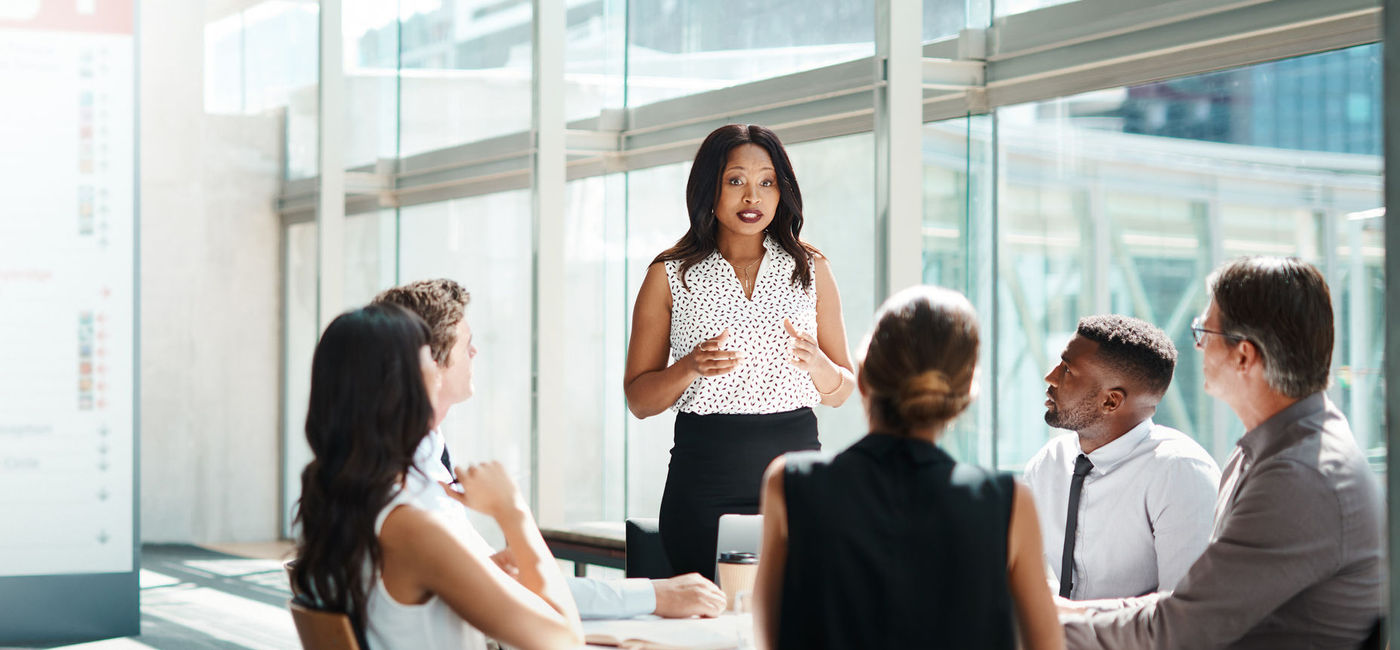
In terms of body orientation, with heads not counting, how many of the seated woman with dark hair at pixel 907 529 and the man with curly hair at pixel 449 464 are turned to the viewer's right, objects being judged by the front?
1

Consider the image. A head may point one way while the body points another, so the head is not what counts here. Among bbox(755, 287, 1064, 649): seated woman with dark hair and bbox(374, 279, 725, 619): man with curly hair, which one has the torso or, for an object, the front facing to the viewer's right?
the man with curly hair

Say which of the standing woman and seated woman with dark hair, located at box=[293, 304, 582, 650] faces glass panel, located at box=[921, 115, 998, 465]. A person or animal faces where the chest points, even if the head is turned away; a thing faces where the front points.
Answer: the seated woman with dark hair

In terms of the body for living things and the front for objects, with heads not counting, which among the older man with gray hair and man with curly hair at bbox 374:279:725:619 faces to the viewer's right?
the man with curly hair

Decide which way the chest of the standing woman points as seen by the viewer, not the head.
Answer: toward the camera

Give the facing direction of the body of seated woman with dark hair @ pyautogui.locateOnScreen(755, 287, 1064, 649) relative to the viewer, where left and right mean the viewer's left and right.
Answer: facing away from the viewer

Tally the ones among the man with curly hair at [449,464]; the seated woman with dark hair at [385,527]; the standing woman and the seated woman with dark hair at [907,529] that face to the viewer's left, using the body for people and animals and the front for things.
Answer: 0

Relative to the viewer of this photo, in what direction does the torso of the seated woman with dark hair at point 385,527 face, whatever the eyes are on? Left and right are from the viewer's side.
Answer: facing away from the viewer and to the right of the viewer

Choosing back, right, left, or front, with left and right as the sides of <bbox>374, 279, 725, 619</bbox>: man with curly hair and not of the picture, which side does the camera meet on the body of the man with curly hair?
right

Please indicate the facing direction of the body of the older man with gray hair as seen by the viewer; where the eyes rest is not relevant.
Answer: to the viewer's left

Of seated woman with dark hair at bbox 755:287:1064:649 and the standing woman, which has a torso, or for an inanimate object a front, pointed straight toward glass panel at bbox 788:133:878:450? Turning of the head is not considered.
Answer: the seated woman with dark hair

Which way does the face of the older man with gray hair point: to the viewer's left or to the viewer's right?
to the viewer's left

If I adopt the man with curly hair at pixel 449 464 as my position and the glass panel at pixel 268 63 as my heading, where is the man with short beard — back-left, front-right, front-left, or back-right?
back-right

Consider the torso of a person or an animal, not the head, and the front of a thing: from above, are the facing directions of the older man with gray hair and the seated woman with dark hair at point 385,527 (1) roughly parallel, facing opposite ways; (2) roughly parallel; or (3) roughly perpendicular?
roughly perpendicular

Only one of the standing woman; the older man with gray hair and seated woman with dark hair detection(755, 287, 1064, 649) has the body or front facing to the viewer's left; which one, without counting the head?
the older man with gray hair

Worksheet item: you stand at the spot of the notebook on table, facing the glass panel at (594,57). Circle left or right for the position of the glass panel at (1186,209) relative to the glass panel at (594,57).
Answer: right

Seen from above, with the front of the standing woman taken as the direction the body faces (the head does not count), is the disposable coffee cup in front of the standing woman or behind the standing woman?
in front

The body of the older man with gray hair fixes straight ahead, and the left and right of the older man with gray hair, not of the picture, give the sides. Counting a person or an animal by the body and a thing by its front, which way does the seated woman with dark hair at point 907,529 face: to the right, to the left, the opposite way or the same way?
to the right

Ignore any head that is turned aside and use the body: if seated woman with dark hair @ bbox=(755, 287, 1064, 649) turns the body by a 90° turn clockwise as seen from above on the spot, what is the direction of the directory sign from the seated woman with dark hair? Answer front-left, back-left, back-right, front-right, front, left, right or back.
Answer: back-left

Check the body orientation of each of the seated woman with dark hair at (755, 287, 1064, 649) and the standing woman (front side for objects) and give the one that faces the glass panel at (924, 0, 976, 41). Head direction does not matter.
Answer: the seated woman with dark hair

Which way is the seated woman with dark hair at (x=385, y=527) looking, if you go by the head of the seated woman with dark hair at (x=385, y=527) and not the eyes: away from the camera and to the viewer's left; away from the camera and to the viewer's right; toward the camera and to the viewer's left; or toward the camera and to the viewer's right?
away from the camera and to the viewer's right

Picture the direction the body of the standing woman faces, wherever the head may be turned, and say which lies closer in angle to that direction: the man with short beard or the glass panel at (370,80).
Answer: the man with short beard
